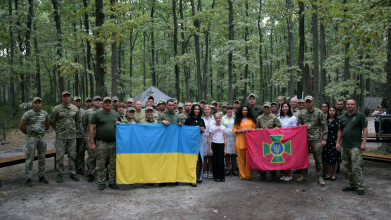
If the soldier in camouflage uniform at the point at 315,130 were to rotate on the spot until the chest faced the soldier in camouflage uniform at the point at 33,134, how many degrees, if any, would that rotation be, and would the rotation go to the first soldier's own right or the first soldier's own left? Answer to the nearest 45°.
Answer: approximately 45° to the first soldier's own right

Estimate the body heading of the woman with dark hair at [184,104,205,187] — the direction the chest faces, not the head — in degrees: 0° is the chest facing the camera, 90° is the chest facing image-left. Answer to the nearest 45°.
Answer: approximately 0°

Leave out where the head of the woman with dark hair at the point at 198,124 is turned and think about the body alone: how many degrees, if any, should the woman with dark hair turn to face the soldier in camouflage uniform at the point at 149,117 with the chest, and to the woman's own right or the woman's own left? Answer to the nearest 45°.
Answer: approximately 90° to the woman's own right

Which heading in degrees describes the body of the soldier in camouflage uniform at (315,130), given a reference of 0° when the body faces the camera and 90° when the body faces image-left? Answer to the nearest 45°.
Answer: approximately 0°

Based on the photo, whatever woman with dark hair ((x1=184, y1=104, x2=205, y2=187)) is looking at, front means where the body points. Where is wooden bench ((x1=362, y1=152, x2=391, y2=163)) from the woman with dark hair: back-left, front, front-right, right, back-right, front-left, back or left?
left

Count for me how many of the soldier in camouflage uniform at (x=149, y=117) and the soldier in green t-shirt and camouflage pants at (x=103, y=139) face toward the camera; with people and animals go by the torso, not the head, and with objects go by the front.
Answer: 2
